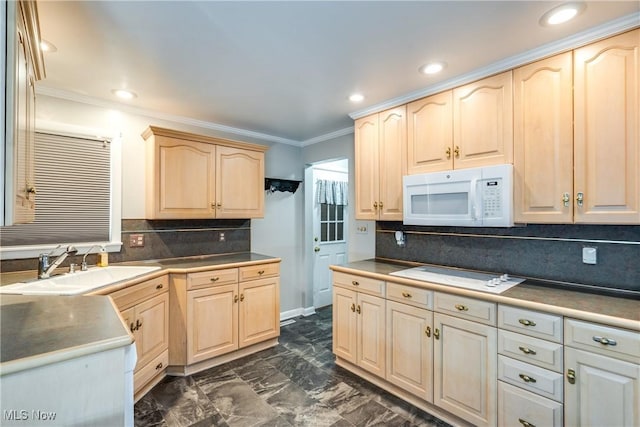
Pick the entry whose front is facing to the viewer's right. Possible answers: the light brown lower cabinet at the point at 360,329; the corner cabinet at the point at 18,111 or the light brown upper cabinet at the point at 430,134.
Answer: the corner cabinet

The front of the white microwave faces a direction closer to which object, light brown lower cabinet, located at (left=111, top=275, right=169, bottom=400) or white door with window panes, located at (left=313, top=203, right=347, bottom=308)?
the light brown lower cabinet

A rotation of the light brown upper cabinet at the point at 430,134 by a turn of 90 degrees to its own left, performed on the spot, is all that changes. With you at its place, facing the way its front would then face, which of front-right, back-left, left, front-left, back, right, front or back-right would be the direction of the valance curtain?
back

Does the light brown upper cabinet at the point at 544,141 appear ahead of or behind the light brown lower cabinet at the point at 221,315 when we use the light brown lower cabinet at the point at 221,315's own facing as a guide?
ahead

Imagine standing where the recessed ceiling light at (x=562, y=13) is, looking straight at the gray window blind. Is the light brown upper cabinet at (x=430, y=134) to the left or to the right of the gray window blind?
right

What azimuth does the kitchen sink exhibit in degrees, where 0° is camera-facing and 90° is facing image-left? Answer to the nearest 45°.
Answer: approximately 315°

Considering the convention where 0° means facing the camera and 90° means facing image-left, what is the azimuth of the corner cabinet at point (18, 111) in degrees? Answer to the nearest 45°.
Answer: approximately 270°

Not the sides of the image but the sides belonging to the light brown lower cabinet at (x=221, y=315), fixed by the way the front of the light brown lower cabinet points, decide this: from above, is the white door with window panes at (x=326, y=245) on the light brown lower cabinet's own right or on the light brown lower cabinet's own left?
on the light brown lower cabinet's own left

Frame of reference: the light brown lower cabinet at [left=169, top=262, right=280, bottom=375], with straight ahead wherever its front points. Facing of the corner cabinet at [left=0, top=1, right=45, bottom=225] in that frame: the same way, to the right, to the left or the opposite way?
to the left

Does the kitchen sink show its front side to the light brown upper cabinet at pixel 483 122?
yes

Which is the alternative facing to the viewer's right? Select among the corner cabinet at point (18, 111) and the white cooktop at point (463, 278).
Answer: the corner cabinet
